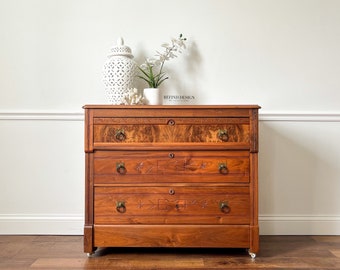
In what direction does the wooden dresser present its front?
toward the camera
